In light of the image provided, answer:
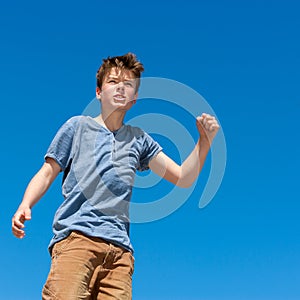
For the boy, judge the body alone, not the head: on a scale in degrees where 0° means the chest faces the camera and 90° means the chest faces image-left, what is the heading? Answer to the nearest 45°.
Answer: approximately 315°
